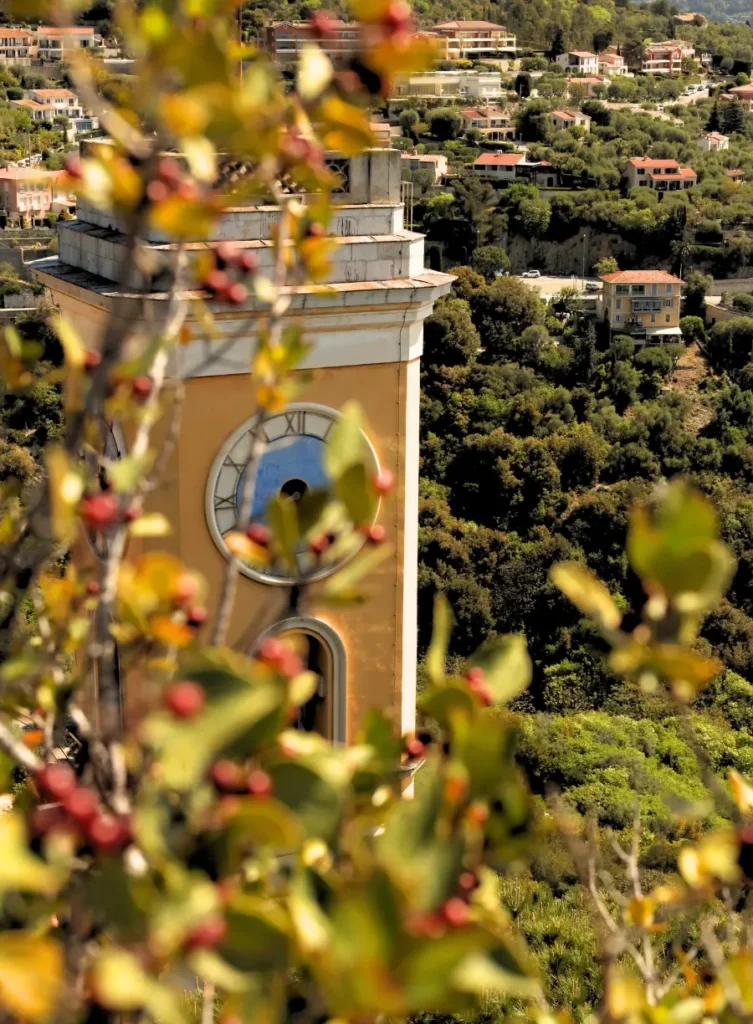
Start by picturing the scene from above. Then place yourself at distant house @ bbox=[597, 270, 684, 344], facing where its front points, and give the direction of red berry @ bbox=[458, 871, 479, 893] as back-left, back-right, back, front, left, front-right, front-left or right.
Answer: front

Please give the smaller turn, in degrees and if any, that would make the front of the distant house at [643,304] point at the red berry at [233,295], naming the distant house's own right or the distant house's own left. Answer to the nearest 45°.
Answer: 0° — it already faces it

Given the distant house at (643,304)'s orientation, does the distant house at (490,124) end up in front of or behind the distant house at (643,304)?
behind

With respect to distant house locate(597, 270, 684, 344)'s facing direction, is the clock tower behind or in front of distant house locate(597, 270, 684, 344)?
in front

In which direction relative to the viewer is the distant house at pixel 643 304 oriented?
toward the camera

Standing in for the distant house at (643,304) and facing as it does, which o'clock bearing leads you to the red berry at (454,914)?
The red berry is roughly at 12 o'clock from the distant house.

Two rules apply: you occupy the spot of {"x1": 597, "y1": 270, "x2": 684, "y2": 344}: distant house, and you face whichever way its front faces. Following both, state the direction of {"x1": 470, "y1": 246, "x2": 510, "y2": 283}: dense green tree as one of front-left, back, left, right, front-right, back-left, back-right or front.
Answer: back-right

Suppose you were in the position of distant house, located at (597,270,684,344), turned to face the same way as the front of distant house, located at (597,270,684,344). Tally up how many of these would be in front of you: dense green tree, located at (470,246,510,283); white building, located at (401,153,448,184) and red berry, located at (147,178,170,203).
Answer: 1

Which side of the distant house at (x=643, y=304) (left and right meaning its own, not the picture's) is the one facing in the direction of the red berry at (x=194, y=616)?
front

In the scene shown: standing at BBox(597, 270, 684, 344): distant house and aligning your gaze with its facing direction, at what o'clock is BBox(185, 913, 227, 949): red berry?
The red berry is roughly at 12 o'clock from the distant house.

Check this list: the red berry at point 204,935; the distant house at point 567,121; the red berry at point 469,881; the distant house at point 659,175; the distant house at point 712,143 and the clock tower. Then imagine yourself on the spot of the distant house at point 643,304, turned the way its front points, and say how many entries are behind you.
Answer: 3

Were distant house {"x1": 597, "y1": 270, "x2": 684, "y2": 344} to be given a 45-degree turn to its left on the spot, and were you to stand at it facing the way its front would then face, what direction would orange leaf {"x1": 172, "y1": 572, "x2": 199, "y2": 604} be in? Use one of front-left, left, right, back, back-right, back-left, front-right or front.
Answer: front-right

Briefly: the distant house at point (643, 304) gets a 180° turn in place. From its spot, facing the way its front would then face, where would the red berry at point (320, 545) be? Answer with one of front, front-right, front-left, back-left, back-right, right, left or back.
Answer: back

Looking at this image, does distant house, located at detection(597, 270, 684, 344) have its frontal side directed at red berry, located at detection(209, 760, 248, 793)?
yes

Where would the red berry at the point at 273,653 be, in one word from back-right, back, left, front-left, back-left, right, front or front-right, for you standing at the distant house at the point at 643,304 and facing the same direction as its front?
front

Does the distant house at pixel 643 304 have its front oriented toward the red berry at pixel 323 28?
yes
